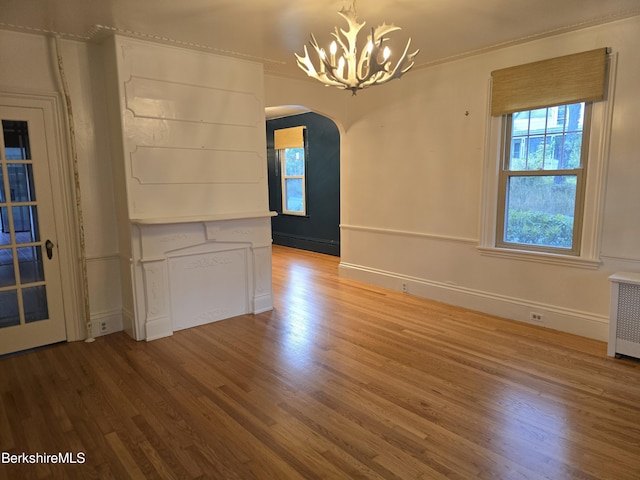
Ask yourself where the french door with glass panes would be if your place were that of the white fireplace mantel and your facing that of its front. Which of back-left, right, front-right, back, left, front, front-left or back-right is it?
back-right

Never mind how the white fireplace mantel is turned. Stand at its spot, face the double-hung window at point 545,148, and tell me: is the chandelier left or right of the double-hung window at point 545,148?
right

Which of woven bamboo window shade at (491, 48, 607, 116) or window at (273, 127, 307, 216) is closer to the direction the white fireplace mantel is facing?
the woven bamboo window shade

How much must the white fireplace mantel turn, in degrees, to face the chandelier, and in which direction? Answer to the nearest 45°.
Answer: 0° — it already faces it

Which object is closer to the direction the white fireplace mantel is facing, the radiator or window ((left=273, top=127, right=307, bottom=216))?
the radiator

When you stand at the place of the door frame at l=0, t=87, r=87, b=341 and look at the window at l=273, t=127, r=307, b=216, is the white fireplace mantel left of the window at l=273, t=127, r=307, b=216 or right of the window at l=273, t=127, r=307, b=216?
right

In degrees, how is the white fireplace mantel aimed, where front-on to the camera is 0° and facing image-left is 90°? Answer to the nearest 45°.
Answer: approximately 315°

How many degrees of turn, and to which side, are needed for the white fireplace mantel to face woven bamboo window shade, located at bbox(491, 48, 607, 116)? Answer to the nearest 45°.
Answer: approximately 45° to its left

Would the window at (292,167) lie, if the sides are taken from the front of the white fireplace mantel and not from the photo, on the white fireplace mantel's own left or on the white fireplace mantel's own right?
on the white fireplace mantel's own left
